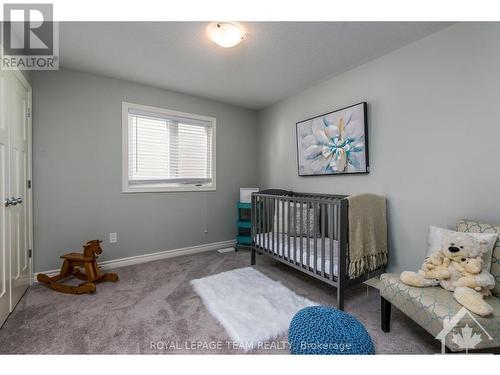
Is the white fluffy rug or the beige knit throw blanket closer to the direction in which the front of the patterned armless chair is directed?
the white fluffy rug

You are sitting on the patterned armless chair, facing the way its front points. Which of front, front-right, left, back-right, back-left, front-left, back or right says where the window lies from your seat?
front-right

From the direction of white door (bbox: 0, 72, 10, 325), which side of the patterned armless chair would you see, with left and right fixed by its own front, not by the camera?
front

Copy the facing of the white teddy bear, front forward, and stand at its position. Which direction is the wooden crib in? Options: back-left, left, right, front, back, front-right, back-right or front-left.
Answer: front-right

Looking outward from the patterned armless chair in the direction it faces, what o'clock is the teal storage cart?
The teal storage cart is roughly at 2 o'clock from the patterned armless chair.

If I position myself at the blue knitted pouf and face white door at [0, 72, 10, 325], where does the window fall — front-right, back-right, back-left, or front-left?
front-right

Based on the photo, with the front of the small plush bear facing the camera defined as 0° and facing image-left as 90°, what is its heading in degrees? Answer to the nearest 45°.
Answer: approximately 45°

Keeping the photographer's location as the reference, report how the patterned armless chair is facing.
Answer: facing the viewer and to the left of the viewer

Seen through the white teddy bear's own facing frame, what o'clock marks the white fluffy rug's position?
The white fluffy rug is roughly at 1 o'clock from the white teddy bear.

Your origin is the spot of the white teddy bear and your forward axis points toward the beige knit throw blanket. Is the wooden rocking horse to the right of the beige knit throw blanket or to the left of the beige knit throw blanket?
left

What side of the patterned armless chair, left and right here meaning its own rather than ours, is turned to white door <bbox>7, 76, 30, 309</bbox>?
front

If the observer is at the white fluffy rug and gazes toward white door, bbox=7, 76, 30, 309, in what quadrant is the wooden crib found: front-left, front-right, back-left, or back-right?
back-right

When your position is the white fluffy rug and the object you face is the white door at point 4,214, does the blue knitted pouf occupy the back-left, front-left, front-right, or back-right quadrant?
back-left

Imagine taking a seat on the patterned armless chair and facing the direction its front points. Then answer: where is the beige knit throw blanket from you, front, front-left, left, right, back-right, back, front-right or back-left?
right
